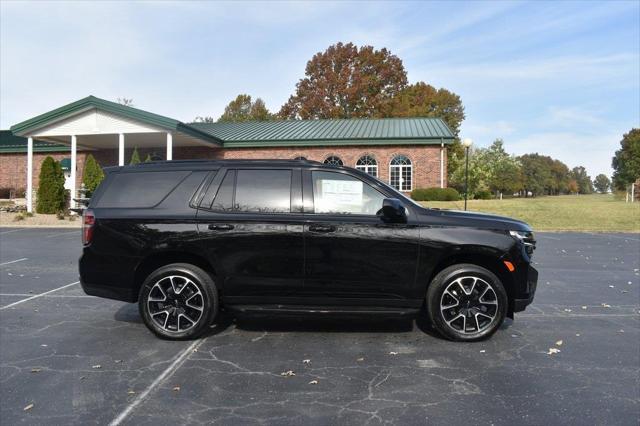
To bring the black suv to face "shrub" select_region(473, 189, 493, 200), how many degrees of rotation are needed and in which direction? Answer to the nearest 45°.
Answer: approximately 90° to its left

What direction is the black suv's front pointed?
to the viewer's right

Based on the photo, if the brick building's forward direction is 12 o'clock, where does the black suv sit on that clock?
The black suv is roughly at 12 o'clock from the brick building.

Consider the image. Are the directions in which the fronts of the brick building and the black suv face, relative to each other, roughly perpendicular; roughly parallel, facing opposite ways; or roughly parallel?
roughly perpendicular

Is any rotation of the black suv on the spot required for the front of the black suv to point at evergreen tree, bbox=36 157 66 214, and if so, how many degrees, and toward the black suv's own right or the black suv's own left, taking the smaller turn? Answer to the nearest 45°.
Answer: approximately 135° to the black suv's own left

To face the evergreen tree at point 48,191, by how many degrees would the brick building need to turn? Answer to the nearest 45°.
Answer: approximately 45° to its right

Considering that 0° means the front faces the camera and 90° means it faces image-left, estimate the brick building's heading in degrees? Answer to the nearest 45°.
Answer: approximately 0°

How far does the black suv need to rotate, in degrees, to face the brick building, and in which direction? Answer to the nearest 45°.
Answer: approximately 90° to its left

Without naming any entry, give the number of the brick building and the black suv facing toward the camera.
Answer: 1
